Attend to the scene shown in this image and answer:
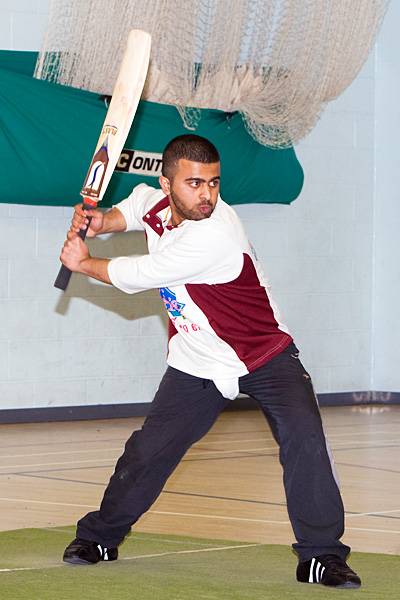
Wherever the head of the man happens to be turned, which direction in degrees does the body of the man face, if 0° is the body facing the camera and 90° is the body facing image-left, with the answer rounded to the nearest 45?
approximately 45°

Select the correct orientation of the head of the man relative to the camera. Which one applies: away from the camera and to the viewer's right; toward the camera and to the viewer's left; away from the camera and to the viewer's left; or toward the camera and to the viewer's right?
toward the camera and to the viewer's right

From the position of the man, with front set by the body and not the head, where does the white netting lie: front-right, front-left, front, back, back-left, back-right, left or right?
back-right
